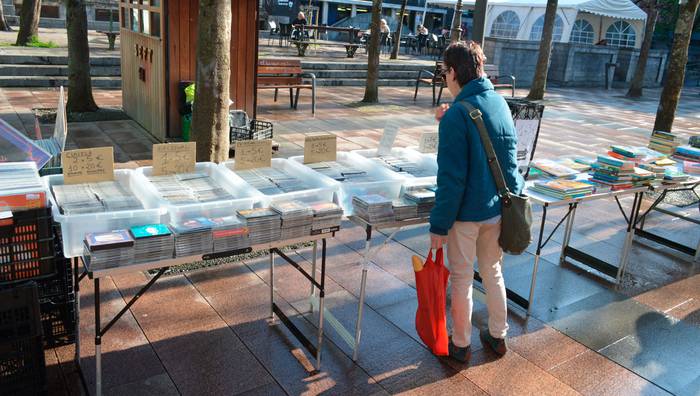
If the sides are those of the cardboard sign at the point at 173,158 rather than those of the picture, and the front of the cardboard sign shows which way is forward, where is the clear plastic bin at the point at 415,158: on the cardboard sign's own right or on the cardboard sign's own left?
on the cardboard sign's own left

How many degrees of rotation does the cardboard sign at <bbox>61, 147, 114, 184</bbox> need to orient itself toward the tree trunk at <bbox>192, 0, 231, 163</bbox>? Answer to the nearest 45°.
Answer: approximately 135° to its left

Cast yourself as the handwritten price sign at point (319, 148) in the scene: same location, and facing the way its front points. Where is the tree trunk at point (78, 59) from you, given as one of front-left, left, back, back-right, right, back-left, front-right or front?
back-right

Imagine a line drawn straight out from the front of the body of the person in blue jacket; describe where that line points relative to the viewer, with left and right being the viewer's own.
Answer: facing away from the viewer and to the left of the viewer

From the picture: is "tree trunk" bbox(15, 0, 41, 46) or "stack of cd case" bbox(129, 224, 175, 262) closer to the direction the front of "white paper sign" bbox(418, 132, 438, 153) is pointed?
the stack of cd case

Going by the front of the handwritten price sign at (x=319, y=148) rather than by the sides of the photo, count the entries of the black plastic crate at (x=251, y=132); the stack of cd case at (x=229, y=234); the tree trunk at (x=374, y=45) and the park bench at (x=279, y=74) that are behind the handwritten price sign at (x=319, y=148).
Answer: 3

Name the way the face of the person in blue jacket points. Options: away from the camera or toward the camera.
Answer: away from the camera

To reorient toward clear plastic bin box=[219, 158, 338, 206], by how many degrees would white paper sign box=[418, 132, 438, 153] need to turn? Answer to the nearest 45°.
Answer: approximately 45° to its right
